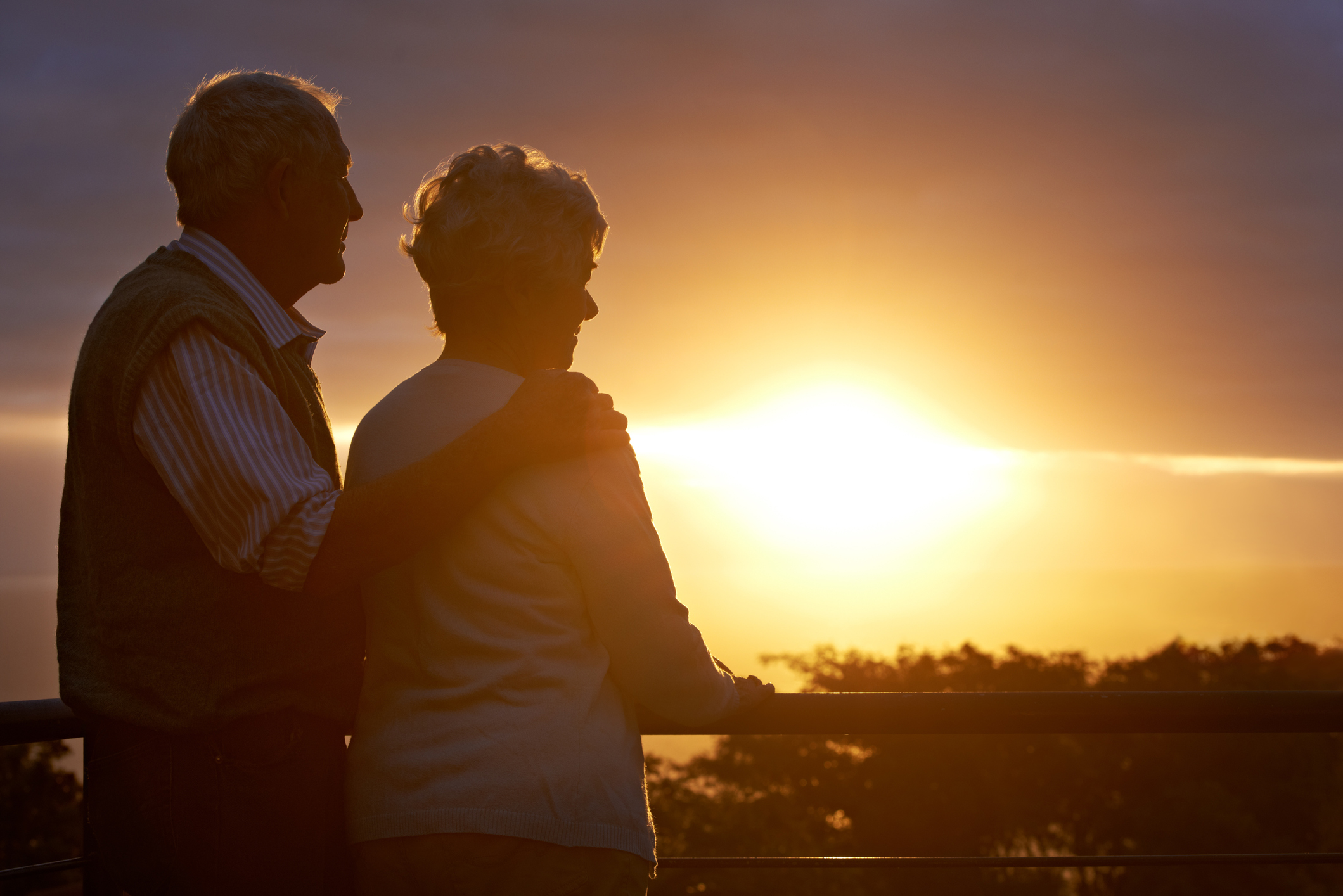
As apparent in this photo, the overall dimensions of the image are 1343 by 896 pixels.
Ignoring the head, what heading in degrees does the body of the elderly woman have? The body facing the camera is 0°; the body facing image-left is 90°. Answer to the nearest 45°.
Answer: approximately 225°

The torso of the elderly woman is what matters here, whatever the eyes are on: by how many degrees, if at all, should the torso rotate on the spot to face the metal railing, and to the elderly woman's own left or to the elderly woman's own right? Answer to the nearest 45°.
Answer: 0° — they already face it

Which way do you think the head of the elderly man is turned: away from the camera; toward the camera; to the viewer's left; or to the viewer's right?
to the viewer's right

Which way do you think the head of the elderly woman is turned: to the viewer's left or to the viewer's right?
to the viewer's right
